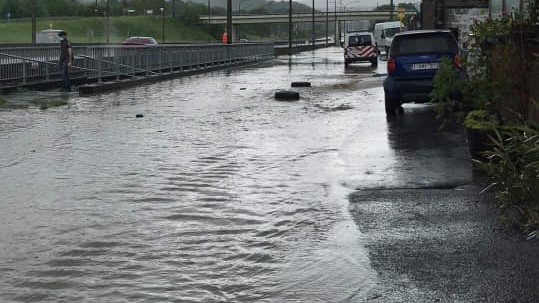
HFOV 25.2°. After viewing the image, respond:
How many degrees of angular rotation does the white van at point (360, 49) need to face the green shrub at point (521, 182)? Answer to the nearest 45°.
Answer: approximately 180°

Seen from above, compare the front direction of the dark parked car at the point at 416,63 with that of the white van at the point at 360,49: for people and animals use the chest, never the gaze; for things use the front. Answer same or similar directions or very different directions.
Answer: same or similar directions

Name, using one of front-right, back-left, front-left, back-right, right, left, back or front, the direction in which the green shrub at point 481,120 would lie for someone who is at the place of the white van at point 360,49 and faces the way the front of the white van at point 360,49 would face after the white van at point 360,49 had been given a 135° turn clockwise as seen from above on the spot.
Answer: front-right

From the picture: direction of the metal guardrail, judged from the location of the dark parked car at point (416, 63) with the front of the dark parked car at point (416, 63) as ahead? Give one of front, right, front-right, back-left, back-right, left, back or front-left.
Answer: front-left

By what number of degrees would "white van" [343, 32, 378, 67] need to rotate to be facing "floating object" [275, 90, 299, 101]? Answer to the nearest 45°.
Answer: approximately 180°

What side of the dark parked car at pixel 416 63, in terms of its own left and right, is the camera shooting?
back

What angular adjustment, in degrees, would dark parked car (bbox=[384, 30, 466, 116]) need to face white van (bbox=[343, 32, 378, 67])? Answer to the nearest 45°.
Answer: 0° — it already faces it

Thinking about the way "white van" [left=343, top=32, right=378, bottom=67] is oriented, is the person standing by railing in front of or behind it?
behind

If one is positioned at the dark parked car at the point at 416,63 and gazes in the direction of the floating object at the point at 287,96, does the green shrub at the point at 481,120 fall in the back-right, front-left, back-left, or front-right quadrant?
back-left

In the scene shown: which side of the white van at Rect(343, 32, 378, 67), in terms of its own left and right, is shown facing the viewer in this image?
back

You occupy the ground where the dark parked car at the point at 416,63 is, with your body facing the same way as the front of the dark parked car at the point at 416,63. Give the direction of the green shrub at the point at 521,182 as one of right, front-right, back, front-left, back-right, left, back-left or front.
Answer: back

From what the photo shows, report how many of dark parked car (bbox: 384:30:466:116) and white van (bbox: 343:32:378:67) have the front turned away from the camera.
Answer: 2

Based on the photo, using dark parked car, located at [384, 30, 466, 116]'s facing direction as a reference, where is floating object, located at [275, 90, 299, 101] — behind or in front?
in front
